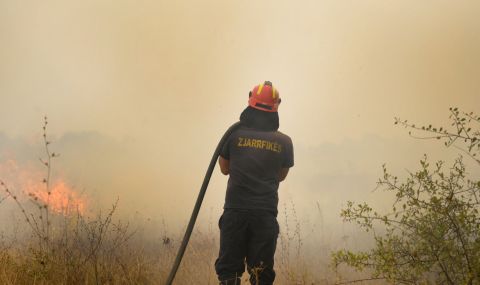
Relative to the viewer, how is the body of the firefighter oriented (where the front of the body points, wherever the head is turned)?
away from the camera

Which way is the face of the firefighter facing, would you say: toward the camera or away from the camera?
away from the camera
